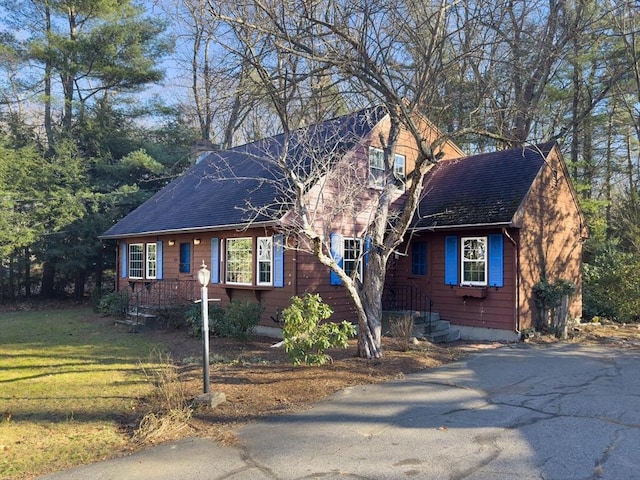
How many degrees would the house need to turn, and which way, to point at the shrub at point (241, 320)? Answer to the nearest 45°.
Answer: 0° — it already faces it

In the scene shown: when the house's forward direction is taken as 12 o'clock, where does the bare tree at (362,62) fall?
The bare tree is roughly at 11 o'clock from the house.

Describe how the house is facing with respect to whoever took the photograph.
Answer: facing the viewer and to the left of the viewer

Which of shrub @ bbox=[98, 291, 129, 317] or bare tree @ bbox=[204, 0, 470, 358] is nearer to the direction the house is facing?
the bare tree

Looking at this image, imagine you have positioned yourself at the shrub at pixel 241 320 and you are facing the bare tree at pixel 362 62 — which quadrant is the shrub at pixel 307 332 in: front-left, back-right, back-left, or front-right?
front-right

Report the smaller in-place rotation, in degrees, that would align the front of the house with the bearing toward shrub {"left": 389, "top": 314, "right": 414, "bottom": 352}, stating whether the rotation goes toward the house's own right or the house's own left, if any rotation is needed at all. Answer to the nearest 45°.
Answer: approximately 45° to the house's own left

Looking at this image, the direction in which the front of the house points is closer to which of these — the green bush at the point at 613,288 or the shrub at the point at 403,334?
the shrub
